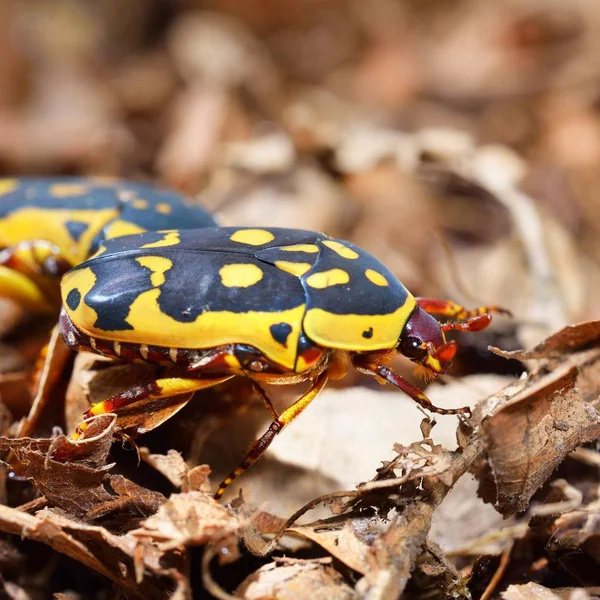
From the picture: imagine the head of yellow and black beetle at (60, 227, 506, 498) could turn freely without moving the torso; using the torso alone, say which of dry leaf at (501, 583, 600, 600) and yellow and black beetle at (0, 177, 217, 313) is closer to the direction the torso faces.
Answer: the dry leaf

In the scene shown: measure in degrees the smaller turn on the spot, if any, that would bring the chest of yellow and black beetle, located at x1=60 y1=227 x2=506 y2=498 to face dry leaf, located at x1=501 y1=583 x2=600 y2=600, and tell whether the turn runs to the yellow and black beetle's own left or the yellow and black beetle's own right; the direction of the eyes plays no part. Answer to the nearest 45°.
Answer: approximately 45° to the yellow and black beetle's own right

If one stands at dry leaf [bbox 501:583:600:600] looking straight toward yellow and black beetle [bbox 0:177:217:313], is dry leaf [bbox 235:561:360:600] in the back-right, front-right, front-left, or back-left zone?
front-left

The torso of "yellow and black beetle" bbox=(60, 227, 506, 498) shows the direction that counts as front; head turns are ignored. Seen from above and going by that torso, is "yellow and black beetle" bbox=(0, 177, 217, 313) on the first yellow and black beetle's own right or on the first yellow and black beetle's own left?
on the first yellow and black beetle's own left

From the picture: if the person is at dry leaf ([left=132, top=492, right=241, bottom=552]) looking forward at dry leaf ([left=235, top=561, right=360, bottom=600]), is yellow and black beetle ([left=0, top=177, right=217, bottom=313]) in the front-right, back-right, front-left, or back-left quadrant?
back-left

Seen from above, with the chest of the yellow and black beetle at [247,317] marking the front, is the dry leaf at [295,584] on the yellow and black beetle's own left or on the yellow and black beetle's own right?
on the yellow and black beetle's own right

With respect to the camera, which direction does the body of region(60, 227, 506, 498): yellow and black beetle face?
to the viewer's right

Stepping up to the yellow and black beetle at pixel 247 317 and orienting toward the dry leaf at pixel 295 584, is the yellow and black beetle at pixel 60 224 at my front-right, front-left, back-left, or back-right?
back-right
